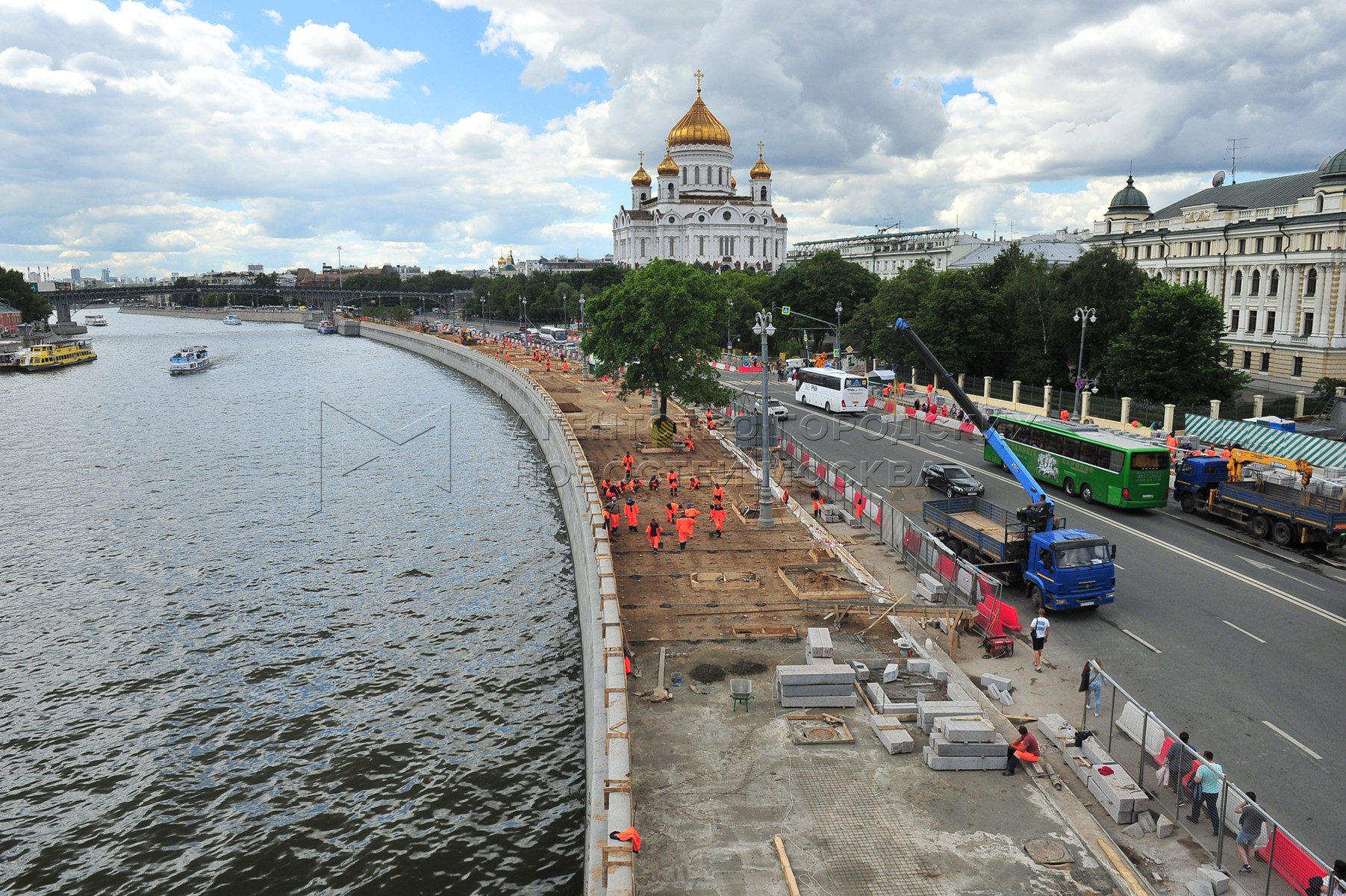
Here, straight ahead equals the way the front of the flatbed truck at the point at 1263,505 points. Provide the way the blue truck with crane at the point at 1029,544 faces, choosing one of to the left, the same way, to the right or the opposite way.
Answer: the opposite way

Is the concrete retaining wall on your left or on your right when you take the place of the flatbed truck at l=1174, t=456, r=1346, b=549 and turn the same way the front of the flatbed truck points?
on your left

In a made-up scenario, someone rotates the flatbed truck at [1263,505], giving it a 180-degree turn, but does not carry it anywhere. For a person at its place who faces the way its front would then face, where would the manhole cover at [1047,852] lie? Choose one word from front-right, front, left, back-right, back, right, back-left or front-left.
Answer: front-right

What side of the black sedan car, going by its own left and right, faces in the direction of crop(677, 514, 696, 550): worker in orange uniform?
right

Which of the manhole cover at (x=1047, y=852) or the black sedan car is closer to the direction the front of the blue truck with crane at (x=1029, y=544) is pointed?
the manhole cover

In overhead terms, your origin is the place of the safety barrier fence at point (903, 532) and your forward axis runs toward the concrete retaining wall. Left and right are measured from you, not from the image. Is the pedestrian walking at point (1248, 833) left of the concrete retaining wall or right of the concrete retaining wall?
left

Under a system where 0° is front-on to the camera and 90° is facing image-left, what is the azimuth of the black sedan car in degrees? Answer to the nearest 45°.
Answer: approximately 315°

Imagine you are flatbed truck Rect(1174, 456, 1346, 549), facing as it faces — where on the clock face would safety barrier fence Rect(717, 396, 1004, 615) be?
The safety barrier fence is roughly at 9 o'clock from the flatbed truck.

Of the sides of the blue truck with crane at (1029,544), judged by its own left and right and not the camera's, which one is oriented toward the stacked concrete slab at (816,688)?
right
